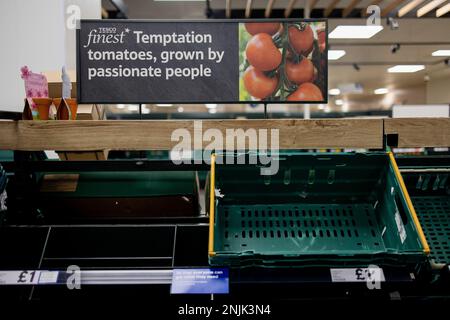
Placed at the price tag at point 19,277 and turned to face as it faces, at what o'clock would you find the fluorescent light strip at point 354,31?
The fluorescent light strip is roughly at 8 o'clock from the price tag.

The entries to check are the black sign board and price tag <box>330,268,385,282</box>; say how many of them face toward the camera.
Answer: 2

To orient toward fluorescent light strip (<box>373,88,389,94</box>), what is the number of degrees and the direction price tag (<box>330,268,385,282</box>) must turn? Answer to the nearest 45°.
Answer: approximately 180°

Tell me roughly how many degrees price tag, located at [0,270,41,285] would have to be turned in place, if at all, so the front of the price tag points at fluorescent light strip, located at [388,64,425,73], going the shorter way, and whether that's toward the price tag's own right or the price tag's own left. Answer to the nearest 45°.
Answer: approximately 135° to the price tag's own left

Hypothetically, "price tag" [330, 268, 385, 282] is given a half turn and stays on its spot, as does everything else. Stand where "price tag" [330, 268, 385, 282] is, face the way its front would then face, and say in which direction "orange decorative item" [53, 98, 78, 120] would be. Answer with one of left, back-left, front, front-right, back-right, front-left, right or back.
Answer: left

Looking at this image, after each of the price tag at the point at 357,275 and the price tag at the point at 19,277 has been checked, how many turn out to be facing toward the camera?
2

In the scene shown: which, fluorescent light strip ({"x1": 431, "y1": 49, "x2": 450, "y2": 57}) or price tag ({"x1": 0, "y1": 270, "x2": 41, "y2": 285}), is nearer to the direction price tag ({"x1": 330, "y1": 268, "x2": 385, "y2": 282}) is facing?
the price tag
